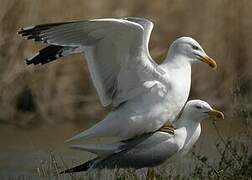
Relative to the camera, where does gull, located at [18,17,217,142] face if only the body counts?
to the viewer's right

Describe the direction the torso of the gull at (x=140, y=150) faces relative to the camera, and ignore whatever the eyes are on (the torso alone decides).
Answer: to the viewer's right
